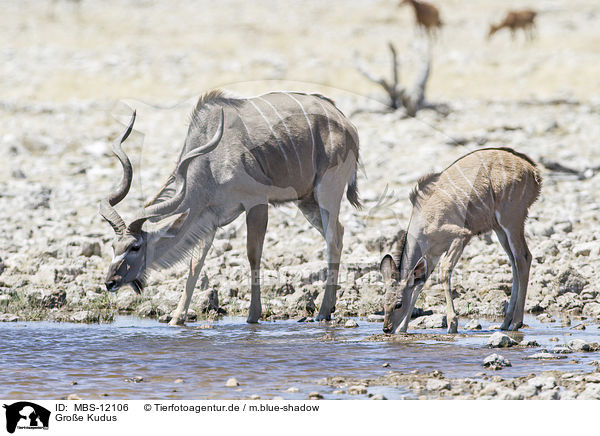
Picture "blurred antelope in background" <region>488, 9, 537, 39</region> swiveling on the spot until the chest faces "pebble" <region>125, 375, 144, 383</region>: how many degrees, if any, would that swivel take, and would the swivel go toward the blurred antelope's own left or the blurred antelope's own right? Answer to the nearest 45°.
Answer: approximately 90° to the blurred antelope's own left

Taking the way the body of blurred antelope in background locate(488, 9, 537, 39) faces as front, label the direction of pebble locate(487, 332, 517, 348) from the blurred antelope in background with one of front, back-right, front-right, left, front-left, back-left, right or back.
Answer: left

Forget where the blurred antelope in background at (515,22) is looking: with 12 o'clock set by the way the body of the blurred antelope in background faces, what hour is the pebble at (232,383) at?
The pebble is roughly at 9 o'clock from the blurred antelope in background.

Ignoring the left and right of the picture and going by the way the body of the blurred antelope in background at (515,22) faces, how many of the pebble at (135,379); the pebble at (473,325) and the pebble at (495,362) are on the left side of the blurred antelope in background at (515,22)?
3

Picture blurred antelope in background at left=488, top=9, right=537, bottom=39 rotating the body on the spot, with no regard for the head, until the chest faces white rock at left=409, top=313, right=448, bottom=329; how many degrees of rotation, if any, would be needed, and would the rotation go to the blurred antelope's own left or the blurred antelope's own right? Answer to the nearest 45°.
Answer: approximately 90° to the blurred antelope's own left

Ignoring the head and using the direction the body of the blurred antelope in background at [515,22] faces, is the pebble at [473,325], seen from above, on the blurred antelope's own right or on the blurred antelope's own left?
on the blurred antelope's own left

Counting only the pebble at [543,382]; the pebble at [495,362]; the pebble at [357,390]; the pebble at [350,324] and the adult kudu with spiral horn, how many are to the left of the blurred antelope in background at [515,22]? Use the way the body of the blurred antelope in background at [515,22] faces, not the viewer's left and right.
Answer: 5

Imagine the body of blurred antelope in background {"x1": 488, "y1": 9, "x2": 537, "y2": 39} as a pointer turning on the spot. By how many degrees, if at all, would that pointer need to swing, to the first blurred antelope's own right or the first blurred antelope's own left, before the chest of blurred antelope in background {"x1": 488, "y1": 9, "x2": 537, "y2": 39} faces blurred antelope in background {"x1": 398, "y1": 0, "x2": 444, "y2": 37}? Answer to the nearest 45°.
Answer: approximately 45° to the first blurred antelope's own left

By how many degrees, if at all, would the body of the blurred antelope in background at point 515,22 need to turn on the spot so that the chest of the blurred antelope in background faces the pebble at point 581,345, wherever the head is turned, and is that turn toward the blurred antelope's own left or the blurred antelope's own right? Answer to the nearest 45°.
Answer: approximately 90° to the blurred antelope's own left

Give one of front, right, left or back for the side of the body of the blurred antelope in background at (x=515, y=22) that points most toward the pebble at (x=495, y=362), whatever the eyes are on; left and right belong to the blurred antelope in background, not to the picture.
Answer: left

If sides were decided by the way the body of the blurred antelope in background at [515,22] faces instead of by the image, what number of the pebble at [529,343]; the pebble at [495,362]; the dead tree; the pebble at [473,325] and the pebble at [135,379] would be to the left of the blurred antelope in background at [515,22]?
5

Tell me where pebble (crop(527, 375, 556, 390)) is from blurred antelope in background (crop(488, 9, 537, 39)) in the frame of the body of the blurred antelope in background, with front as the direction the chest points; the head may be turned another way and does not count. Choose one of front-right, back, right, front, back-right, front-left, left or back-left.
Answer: left

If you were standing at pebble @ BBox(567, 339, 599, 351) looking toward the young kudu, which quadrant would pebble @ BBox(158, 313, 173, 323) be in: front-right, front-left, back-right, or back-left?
front-left

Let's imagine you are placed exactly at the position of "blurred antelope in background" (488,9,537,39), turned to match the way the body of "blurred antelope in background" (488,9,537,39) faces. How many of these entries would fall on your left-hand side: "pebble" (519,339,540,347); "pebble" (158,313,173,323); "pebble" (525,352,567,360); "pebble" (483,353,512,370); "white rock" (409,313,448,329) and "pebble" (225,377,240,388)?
6

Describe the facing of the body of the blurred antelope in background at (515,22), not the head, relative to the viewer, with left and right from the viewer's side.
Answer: facing to the left of the viewer
